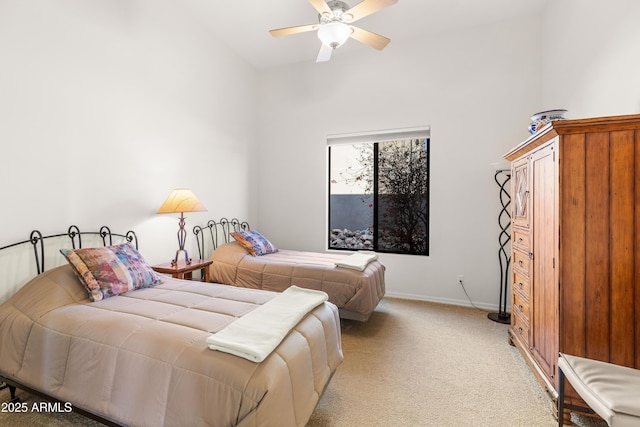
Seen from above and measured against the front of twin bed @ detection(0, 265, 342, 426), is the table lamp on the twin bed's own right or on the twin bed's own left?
on the twin bed's own left

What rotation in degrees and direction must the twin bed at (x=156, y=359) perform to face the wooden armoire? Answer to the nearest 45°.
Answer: approximately 45° to its left

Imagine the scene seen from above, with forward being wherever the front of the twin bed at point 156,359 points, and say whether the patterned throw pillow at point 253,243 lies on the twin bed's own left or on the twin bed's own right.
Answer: on the twin bed's own left

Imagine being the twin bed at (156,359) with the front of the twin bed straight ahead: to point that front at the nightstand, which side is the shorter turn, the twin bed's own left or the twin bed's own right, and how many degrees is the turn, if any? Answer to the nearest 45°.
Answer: approximately 135° to the twin bed's own left

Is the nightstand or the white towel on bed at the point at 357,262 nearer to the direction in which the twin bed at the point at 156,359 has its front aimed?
the white towel on bed

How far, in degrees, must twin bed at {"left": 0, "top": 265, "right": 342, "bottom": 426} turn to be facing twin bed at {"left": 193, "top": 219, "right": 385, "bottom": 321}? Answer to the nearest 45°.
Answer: approximately 90° to its left

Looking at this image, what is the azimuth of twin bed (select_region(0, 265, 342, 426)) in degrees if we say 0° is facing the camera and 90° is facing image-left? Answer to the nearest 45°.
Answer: approximately 315°

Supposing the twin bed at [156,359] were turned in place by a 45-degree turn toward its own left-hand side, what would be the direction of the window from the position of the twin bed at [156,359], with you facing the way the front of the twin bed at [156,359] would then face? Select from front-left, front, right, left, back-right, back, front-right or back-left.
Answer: front-left
